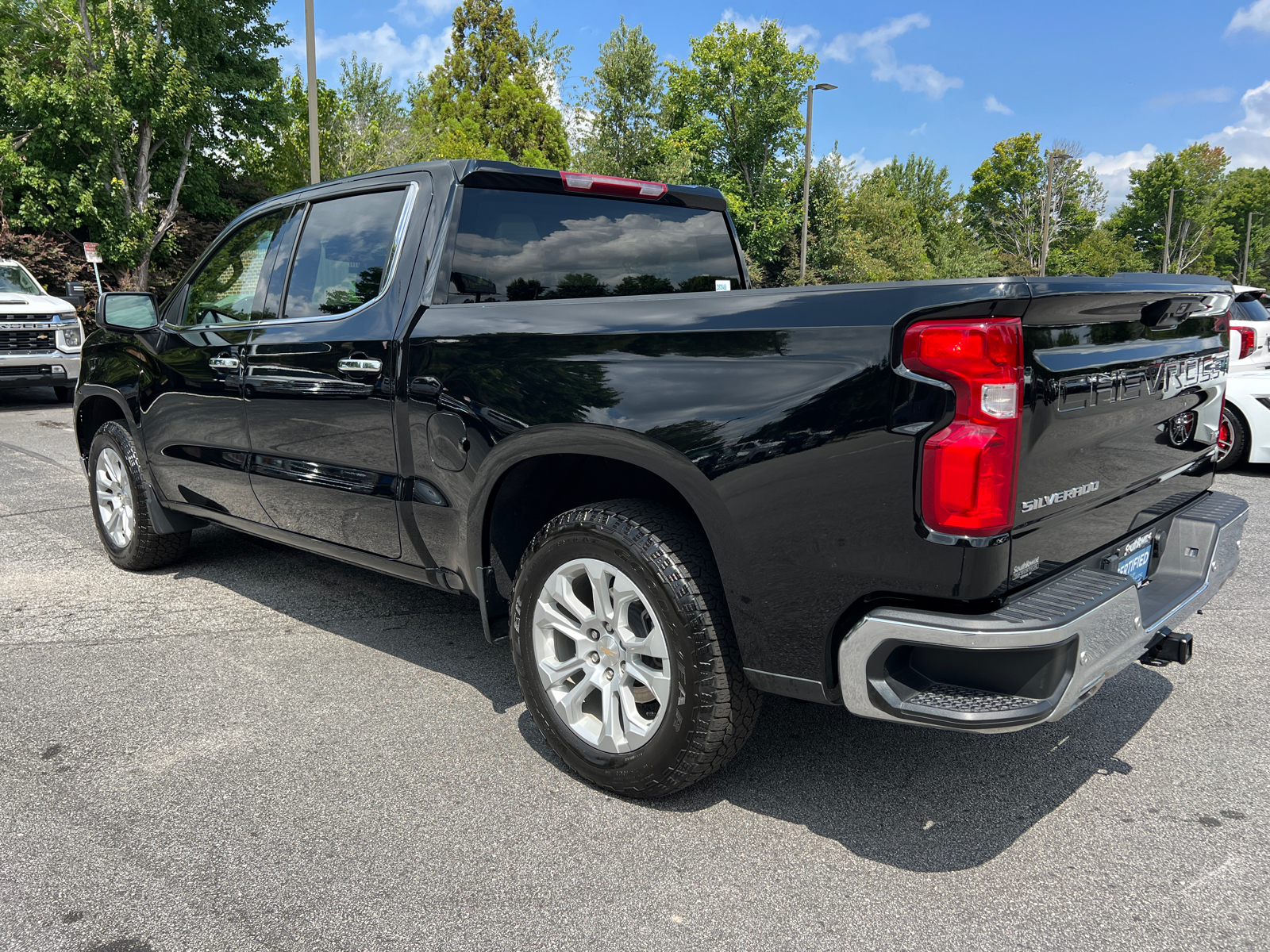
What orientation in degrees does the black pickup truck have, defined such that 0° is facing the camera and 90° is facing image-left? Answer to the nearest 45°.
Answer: approximately 135°

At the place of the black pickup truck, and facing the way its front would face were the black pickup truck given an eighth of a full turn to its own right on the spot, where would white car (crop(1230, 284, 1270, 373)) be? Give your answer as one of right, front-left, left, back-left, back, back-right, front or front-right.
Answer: front-right

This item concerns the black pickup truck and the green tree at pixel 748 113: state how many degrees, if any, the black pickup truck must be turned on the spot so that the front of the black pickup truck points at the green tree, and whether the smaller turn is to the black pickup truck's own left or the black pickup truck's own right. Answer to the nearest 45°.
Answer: approximately 45° to the black pickup truck's own right

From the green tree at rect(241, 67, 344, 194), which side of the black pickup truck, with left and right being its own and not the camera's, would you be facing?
front

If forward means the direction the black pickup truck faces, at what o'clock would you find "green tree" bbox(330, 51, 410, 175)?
The green tree is roughly at 1 o'clock from the black pickup truck.

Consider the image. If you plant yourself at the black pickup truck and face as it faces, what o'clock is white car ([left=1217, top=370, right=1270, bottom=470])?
The white car is roughly at 3 o'clock from the black pickup truck.

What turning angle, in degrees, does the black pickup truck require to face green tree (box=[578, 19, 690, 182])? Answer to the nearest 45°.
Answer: approximately 45° to its right

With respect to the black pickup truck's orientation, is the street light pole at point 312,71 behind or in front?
in front

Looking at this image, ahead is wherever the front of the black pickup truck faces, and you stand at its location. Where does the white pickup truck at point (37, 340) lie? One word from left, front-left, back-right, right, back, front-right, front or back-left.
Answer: front
